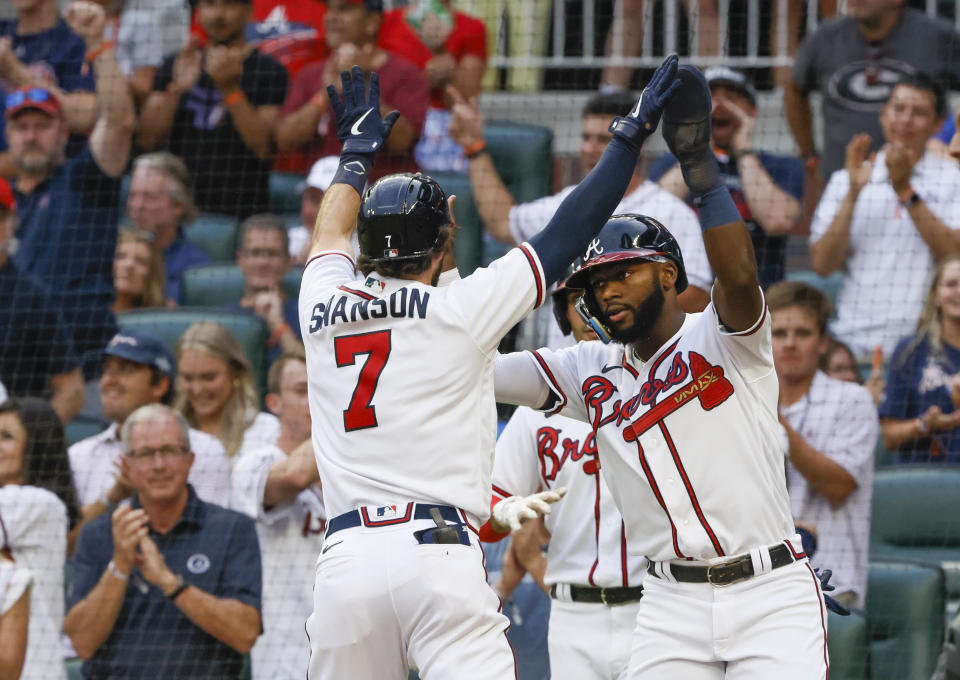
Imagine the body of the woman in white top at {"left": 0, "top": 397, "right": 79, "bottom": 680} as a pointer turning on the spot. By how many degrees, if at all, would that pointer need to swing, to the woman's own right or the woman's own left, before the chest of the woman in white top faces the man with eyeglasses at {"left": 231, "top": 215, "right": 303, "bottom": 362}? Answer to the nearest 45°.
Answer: approximately 180°

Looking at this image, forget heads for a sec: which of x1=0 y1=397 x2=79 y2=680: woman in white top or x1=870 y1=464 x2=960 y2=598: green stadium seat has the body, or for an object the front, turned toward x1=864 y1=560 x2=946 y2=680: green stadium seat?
x1=870 y1=464 x2=960 y2=598: green stadium seat

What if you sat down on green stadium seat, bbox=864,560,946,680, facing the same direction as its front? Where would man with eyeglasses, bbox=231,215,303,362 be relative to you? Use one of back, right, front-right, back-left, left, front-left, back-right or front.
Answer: right

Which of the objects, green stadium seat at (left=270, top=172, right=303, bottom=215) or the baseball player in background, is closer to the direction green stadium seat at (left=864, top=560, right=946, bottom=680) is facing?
the baseball player in background

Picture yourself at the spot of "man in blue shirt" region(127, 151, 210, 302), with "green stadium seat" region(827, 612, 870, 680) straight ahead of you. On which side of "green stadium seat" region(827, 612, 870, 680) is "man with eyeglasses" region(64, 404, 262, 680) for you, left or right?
right

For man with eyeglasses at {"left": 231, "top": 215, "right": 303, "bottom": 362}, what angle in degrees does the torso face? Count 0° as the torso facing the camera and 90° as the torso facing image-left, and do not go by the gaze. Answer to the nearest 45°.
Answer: approximately 0°

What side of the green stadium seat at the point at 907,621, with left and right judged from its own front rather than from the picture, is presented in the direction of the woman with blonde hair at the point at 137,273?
right

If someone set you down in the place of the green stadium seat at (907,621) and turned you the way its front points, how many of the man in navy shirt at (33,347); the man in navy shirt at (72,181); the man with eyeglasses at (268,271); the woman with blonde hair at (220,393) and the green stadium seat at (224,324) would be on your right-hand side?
5

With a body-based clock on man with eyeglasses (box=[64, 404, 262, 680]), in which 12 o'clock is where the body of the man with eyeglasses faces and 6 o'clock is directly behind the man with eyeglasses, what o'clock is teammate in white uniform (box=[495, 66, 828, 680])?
The teammate in white uniform is roughly at 11 o'clock from the man with eyeglasses.

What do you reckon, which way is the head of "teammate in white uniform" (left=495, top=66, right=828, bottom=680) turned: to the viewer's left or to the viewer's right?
to the viewer's left
